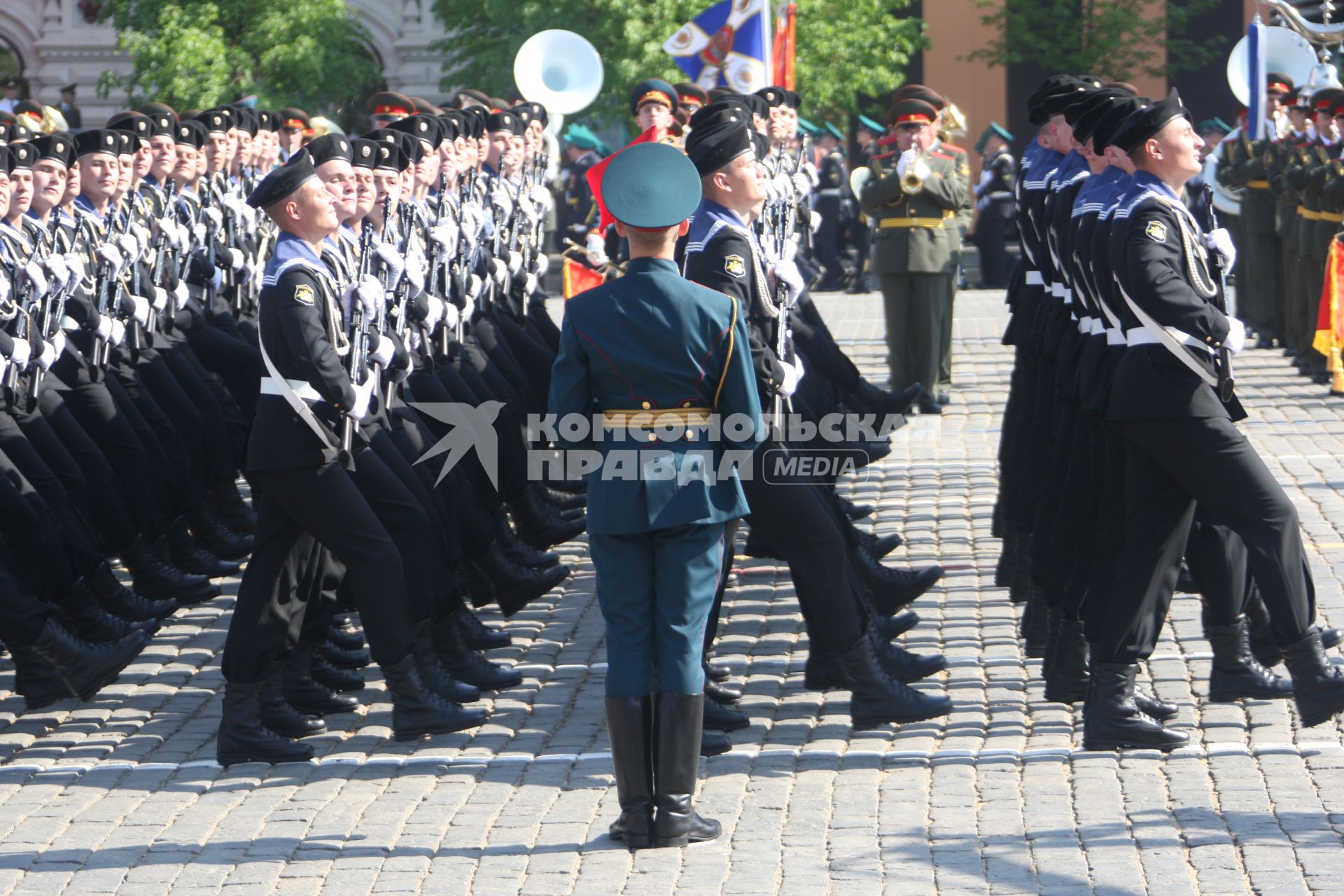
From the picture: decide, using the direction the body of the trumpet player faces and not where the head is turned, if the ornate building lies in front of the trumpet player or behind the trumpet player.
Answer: behind

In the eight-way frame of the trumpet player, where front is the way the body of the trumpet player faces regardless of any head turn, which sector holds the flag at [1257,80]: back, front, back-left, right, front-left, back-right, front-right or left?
back-left

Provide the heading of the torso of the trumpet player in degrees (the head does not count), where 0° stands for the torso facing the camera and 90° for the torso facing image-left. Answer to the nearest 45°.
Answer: approximately 0°

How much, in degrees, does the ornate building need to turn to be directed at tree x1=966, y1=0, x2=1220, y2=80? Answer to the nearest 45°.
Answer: approximately 45° to its left

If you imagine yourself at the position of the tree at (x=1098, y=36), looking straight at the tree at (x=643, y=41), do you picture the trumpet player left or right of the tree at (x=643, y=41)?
left

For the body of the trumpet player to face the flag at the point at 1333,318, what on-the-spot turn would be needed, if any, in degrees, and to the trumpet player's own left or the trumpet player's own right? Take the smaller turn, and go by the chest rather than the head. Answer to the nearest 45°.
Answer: approximately 90° to the trumpet player's own left

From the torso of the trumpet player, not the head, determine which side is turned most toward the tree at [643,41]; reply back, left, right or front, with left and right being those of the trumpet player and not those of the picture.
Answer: back

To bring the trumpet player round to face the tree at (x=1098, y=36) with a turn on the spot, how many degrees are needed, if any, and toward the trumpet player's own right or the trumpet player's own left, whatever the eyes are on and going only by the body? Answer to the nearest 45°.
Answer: approximately 180°

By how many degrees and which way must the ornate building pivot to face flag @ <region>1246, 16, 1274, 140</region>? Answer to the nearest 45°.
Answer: approximately 45° to its left

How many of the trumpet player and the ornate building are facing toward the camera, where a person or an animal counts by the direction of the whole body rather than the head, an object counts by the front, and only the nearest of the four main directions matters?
2
